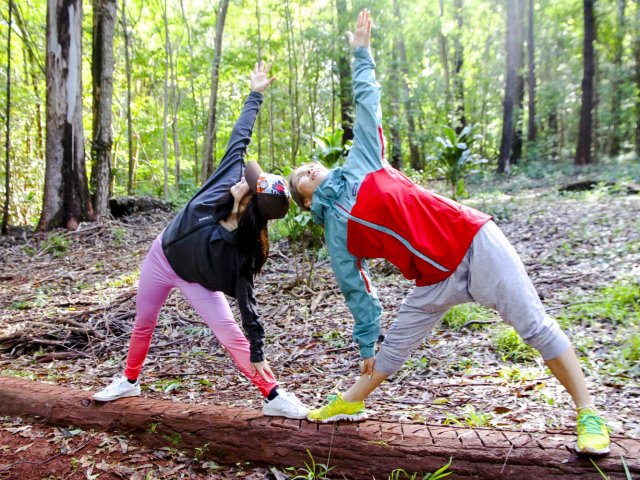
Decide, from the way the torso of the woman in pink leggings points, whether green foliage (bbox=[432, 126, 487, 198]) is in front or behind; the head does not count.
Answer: behind

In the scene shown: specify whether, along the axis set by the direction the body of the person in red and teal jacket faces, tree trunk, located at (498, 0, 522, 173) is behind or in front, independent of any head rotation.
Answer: behind

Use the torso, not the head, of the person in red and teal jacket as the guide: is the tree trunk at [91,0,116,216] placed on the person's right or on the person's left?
on the person's right

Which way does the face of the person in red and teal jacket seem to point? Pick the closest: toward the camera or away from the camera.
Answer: toward the camera

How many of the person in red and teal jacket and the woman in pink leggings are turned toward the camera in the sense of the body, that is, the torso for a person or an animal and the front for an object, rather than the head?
2

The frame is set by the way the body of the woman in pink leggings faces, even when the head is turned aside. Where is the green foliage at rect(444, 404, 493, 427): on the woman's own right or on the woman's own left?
on the woman's own left

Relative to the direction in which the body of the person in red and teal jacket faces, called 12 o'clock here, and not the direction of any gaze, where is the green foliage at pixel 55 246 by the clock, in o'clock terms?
The green foliage is roughly at 4 o'clock from the person in red and teal jacket.

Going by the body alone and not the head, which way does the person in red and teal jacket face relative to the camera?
toward the camera

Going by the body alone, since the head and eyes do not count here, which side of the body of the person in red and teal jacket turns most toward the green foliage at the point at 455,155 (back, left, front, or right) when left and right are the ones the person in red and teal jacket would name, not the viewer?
back

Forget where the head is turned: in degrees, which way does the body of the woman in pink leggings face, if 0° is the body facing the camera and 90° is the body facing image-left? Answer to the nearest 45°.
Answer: approximately 0°

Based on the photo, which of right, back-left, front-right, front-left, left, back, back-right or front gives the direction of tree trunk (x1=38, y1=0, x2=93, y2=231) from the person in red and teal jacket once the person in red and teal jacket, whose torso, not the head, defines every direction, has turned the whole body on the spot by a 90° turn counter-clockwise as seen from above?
back-left
